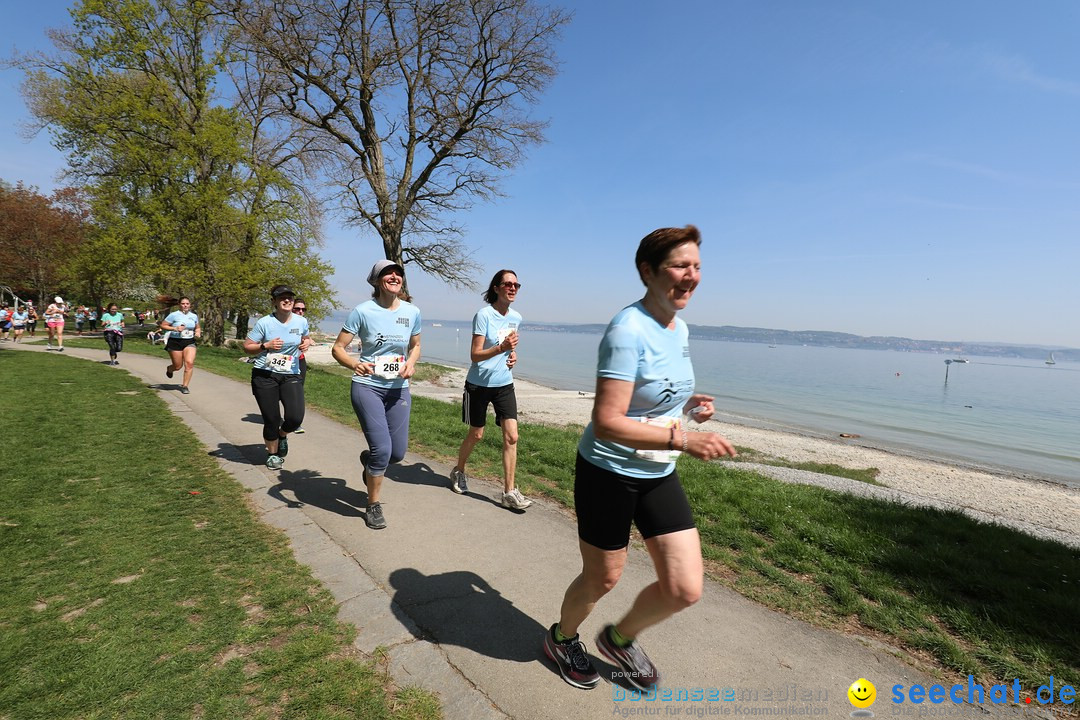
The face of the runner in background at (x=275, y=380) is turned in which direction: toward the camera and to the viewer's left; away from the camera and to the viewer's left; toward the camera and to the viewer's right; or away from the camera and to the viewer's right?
toward the camera and to the viewer's right

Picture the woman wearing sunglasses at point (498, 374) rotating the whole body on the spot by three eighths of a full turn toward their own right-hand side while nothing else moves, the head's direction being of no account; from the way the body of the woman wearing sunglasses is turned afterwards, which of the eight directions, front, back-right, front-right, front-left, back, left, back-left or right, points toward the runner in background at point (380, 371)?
front-left

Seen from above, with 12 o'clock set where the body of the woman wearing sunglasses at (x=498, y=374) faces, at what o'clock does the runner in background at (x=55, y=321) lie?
The runner in background is roughly at 6 o'clock from the woman wearing sunglasses.

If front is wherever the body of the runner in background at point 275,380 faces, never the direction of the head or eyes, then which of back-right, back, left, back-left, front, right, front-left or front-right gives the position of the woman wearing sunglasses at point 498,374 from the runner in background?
front-left

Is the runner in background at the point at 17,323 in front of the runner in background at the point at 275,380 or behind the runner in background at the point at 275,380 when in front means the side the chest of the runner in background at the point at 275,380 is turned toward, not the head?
behind

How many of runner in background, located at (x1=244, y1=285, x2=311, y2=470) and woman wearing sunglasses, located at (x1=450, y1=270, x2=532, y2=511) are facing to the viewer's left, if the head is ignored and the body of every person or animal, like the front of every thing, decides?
0

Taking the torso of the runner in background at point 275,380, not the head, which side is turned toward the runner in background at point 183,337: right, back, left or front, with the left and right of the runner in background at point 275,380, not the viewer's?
back

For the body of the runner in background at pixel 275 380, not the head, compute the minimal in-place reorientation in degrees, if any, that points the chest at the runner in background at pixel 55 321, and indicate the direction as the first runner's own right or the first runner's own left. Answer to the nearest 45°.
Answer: approximately 180°

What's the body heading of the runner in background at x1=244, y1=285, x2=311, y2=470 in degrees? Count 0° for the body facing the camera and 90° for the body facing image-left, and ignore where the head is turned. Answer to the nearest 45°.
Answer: approximately 0°

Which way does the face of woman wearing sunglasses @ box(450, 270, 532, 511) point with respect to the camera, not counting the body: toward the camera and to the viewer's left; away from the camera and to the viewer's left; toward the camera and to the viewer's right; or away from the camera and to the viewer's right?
toward the camera and to the viewer's right

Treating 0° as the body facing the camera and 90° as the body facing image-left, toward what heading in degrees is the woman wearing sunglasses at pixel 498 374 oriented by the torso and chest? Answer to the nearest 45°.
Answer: approximately 315°

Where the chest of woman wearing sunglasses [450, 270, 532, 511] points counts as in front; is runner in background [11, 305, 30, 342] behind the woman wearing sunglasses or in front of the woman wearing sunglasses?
behind
